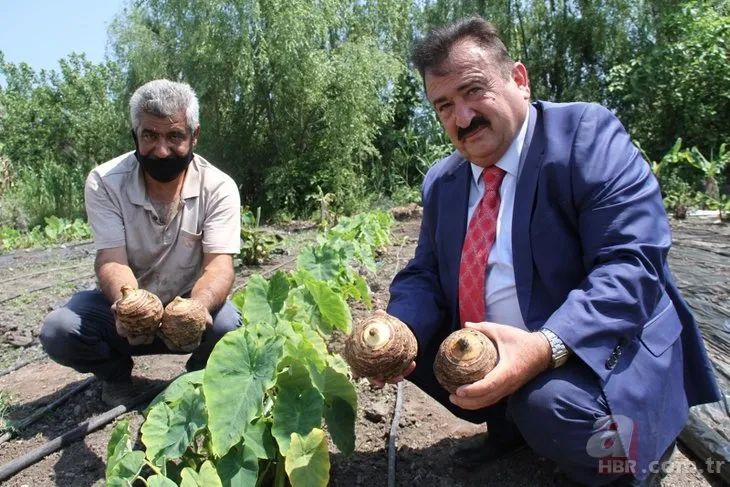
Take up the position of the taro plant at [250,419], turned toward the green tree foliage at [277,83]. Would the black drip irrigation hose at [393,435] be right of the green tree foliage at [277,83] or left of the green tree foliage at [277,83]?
right

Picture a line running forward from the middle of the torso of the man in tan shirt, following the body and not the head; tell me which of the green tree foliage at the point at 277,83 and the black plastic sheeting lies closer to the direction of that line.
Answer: the black plastic sheeting

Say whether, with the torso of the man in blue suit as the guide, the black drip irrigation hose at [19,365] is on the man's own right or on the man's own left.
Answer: on the man's own right

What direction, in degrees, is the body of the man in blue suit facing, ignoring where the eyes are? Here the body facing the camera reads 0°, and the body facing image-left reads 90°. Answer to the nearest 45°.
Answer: approximately 45°

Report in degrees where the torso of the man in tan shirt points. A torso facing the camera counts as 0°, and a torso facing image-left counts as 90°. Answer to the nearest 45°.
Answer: approximately 0°

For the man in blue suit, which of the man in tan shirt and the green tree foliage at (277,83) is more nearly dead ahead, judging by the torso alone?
the man in tan shirt
